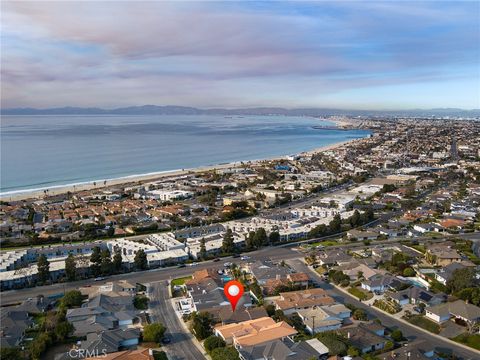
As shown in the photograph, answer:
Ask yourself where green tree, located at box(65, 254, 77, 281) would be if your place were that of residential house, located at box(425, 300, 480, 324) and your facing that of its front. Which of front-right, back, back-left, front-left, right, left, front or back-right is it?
front-right

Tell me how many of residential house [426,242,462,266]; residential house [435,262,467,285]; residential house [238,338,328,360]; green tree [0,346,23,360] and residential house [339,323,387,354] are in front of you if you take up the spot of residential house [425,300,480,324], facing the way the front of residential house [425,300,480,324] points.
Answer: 3

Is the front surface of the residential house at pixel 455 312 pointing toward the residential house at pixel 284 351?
yes

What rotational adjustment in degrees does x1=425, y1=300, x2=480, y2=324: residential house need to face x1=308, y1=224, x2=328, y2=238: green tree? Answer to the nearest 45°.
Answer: approximately 90° to its right

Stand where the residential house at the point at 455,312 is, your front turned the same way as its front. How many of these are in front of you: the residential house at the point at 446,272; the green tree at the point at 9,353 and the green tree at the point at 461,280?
1

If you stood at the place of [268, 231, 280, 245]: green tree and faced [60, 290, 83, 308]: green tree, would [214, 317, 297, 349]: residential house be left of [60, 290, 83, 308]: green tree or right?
left

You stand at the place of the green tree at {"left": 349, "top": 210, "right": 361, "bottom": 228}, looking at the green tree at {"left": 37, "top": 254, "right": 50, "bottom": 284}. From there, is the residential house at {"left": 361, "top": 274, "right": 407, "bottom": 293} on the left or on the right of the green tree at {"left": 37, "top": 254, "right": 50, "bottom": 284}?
left

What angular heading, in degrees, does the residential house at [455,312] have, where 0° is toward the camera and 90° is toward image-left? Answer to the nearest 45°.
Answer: approximately 45°

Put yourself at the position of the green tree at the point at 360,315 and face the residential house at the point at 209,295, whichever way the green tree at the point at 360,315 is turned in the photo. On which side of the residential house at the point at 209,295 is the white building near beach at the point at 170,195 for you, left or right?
right

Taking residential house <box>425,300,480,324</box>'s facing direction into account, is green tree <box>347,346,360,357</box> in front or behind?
in front

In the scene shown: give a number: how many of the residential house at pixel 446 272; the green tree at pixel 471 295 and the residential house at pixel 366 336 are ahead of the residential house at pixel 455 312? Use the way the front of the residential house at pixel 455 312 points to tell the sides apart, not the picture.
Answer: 1

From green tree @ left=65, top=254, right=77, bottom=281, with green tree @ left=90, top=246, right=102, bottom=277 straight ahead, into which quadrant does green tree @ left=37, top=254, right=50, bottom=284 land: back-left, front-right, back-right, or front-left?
back-left

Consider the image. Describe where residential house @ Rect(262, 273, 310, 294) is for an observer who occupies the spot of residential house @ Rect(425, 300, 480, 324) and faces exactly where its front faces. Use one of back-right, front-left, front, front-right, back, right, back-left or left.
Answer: front-right
